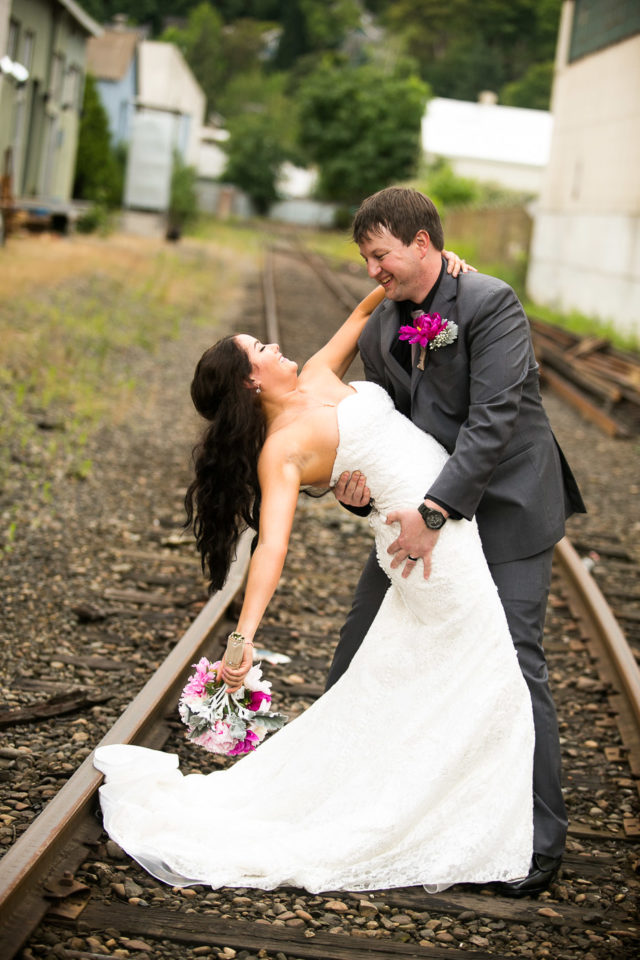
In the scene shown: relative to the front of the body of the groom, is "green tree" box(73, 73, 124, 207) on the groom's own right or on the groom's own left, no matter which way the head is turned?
on the groom's own right

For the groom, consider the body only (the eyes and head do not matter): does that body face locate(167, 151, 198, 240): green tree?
no

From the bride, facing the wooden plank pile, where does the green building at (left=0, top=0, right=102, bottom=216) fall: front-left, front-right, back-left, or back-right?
front-left

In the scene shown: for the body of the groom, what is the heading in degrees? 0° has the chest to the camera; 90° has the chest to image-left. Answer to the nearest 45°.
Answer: approximately 45°

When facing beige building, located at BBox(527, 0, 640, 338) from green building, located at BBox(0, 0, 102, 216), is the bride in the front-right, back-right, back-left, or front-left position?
front-right

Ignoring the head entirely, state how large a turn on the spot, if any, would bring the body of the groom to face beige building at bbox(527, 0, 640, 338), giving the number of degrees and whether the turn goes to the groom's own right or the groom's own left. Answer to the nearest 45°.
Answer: approximately 135° to the groom's own right

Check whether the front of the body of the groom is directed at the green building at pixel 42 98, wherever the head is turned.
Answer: no

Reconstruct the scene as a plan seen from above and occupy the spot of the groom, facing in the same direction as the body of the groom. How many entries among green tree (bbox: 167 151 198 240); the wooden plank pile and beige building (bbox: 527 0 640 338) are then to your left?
0

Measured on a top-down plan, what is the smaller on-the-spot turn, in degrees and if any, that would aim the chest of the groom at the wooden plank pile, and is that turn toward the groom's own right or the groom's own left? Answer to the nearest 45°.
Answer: approximately 135° to the groom's own right
